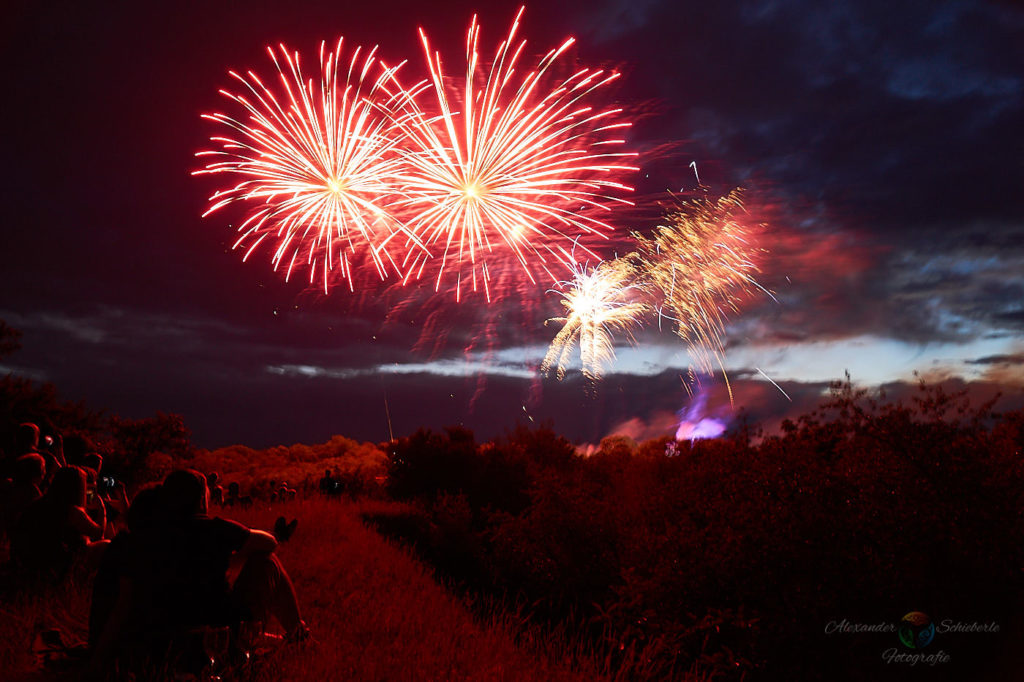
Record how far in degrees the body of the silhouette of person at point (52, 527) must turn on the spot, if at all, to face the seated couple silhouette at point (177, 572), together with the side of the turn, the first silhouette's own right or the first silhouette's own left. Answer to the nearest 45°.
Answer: approximately 135° to the first silhouette's own right

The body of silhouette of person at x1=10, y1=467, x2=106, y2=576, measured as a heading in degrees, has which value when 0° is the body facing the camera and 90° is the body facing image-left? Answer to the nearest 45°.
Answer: approximately 225°

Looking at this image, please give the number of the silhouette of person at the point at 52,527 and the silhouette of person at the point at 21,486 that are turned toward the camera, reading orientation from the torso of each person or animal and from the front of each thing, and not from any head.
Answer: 0

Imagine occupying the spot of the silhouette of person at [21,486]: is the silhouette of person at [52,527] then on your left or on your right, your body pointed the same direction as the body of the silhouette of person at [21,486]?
on your right

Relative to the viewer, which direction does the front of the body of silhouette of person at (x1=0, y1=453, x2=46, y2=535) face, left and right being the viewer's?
facing away from the viewer and to the right of the viewer

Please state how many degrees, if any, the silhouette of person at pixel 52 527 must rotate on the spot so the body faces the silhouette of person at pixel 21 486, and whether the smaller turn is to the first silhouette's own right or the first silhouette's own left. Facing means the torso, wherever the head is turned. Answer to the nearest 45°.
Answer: approximately 45° to the first silhouette's own left
